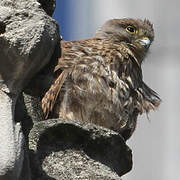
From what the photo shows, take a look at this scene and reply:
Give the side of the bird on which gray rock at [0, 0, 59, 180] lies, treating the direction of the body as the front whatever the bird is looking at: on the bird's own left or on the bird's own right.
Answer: on the bird's own right
